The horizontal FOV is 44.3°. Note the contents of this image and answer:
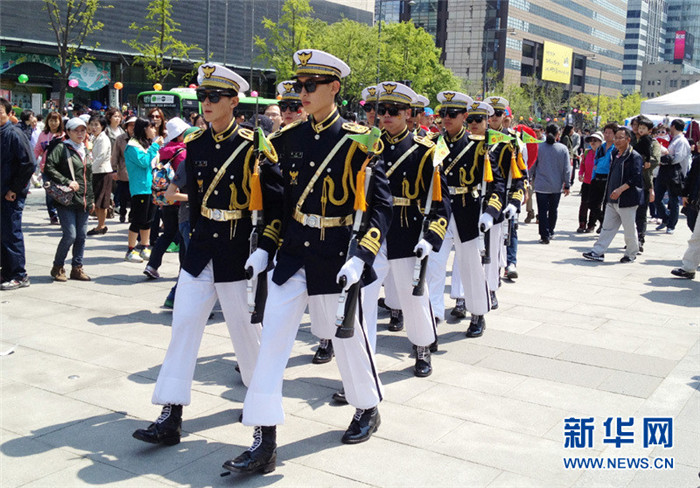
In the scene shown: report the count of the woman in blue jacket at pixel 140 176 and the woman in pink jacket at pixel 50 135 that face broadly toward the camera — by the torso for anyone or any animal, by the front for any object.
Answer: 1

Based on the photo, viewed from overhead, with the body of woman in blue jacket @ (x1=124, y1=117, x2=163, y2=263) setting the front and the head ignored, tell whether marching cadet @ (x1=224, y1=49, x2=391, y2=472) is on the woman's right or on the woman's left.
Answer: on the woman's right

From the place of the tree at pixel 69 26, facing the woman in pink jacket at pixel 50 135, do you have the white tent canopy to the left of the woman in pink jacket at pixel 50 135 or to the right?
left

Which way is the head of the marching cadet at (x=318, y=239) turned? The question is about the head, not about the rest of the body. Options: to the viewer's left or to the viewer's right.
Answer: to the viewer's left

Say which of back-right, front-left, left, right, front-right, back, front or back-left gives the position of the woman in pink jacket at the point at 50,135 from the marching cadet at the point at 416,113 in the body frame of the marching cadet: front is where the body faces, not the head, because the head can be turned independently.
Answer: right
